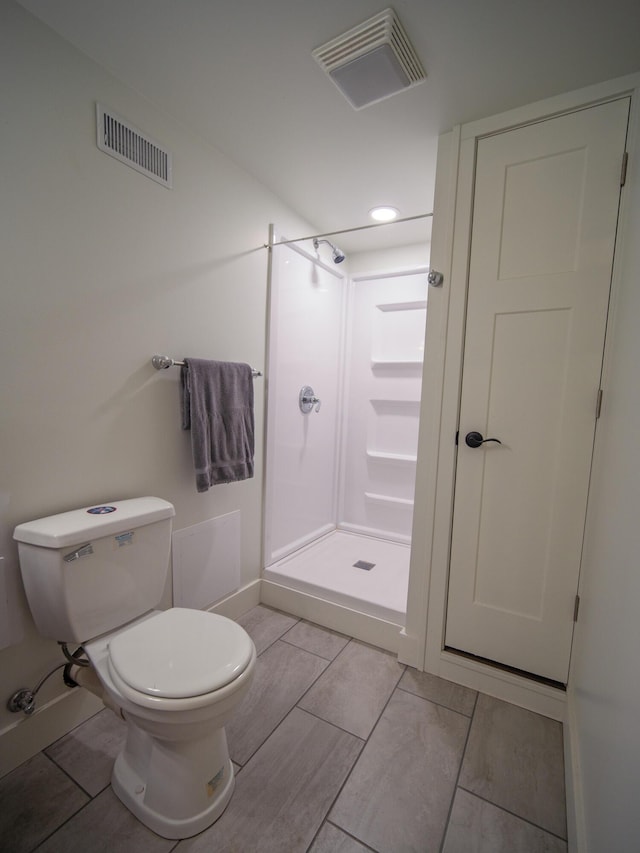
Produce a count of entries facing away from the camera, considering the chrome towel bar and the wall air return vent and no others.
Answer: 0

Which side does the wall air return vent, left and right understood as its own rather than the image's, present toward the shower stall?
left

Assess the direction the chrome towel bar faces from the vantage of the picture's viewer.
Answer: facing the viewer and to the right of the viewer

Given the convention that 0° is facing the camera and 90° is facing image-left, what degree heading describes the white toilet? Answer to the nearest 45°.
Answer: approximately 315°

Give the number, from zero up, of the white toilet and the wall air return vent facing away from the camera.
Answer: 0

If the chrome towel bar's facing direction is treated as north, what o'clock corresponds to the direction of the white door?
The white door is roughly at 11 o'clock from the chrome towel bar.

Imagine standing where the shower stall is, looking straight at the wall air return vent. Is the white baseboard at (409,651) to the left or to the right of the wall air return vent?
left

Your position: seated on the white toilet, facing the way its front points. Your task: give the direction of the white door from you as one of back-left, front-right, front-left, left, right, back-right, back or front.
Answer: front-left
